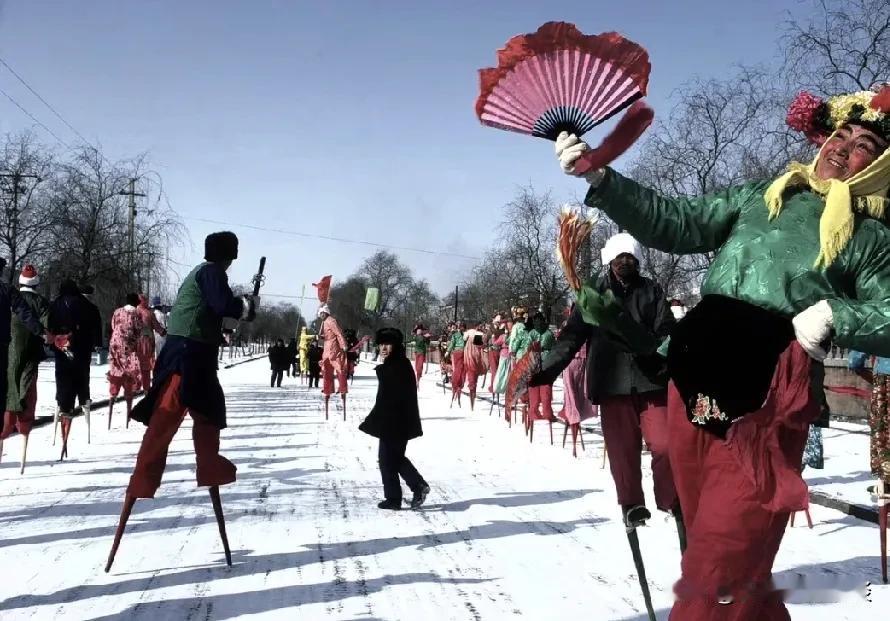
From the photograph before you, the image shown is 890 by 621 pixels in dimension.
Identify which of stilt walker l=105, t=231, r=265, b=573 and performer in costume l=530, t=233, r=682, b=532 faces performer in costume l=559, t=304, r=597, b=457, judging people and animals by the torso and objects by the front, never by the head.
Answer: the stilt walker

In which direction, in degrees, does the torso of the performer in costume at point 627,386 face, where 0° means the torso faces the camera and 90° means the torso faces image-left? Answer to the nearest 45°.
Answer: approximately 0°

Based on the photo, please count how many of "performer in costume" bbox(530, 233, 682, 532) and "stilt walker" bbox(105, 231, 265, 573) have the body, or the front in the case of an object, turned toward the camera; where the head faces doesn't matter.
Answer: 1

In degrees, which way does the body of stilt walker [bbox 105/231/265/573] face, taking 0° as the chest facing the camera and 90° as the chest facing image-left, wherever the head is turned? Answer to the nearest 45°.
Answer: approximately 225°

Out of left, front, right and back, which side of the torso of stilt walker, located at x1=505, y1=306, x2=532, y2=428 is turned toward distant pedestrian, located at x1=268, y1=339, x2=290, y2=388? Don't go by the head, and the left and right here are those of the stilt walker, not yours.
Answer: right

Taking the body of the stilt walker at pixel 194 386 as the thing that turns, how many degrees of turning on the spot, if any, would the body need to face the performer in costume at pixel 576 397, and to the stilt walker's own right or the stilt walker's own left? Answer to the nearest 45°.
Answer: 0° — they already face them

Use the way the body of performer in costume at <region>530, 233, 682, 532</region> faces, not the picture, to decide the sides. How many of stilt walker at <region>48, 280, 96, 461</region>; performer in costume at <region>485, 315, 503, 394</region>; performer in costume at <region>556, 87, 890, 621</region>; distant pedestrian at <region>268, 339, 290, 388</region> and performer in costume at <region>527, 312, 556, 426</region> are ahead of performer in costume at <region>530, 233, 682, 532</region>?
1

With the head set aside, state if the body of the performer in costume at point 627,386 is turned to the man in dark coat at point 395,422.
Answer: no

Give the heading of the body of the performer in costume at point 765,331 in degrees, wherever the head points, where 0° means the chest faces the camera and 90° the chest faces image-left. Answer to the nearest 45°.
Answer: approximately 45°

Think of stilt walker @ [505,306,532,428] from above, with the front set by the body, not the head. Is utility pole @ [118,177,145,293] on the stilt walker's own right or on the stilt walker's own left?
on the stilt walker's own right

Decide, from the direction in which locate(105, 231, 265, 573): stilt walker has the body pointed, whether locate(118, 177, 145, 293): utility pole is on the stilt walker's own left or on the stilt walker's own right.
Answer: on the stilt walker's own left

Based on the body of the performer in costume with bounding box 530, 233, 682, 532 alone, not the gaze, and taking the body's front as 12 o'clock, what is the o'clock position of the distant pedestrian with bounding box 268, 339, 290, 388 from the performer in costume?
The distant pedestrian is roughly at 5 o'clock from the performer in costume.

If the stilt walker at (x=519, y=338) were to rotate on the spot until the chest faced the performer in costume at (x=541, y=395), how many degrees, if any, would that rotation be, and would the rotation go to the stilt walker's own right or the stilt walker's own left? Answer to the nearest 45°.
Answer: approximately 45° to the stilt walker's own left

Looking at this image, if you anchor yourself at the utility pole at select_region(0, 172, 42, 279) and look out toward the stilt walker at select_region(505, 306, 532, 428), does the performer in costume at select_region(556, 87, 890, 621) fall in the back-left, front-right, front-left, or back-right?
front-right

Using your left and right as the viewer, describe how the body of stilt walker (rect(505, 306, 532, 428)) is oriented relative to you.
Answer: facing the viewer and to the left of the viewer

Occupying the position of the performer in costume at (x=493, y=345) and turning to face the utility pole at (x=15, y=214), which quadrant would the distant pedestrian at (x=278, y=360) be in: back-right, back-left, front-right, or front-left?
front-right

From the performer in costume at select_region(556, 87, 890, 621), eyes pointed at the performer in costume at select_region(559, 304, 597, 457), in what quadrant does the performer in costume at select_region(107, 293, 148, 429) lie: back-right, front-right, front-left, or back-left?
front-left

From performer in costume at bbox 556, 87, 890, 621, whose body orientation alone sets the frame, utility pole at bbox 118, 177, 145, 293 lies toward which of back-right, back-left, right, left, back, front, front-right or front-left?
right
